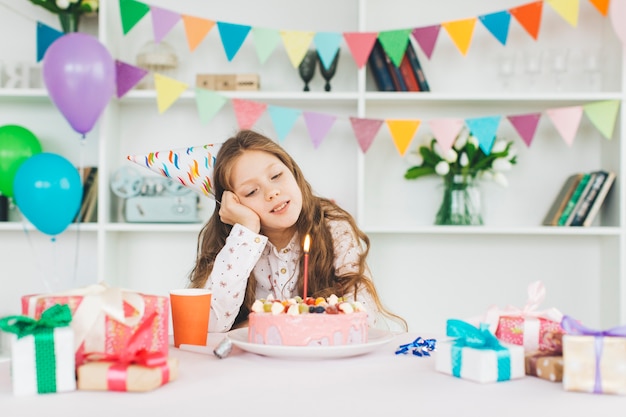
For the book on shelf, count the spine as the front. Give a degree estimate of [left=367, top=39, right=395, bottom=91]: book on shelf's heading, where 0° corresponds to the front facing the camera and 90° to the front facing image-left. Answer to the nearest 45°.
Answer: approximately 0°

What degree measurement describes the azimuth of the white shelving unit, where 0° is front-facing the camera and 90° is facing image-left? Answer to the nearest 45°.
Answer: approximately 0°

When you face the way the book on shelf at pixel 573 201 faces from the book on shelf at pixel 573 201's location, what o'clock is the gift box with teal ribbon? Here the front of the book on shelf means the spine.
The gift box with teal ribbon is roughly at 12 o'clock from the book on shelf.
